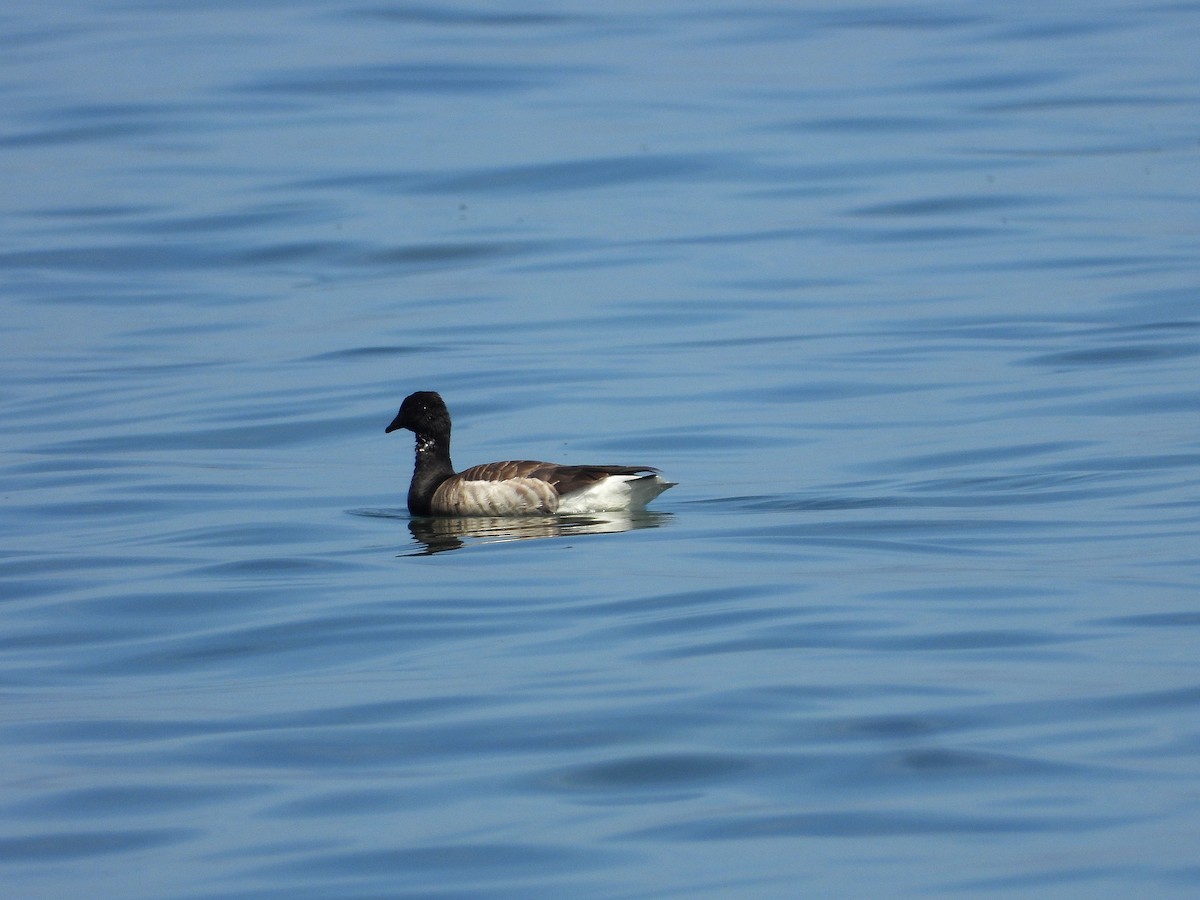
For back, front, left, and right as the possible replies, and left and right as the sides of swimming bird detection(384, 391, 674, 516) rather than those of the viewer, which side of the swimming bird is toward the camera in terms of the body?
left
